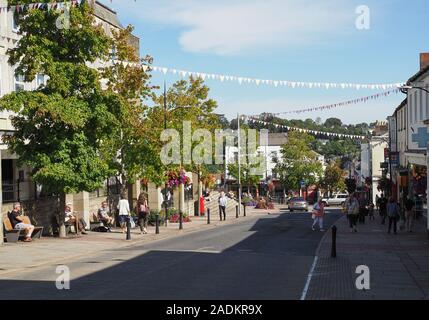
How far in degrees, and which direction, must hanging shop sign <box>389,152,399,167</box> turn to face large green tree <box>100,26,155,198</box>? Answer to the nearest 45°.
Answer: approximately 45° to its right

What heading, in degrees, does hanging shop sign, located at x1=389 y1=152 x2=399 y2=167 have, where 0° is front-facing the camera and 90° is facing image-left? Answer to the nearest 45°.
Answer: approximately 0°

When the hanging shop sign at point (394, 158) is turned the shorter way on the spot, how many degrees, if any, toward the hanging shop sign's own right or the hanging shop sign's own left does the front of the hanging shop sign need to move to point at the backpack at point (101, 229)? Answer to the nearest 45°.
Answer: approximately 45° to the hanging shop sign's own right

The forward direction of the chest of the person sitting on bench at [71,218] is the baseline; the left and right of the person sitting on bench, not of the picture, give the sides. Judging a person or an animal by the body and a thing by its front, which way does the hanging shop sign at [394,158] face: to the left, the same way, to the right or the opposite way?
to the right
